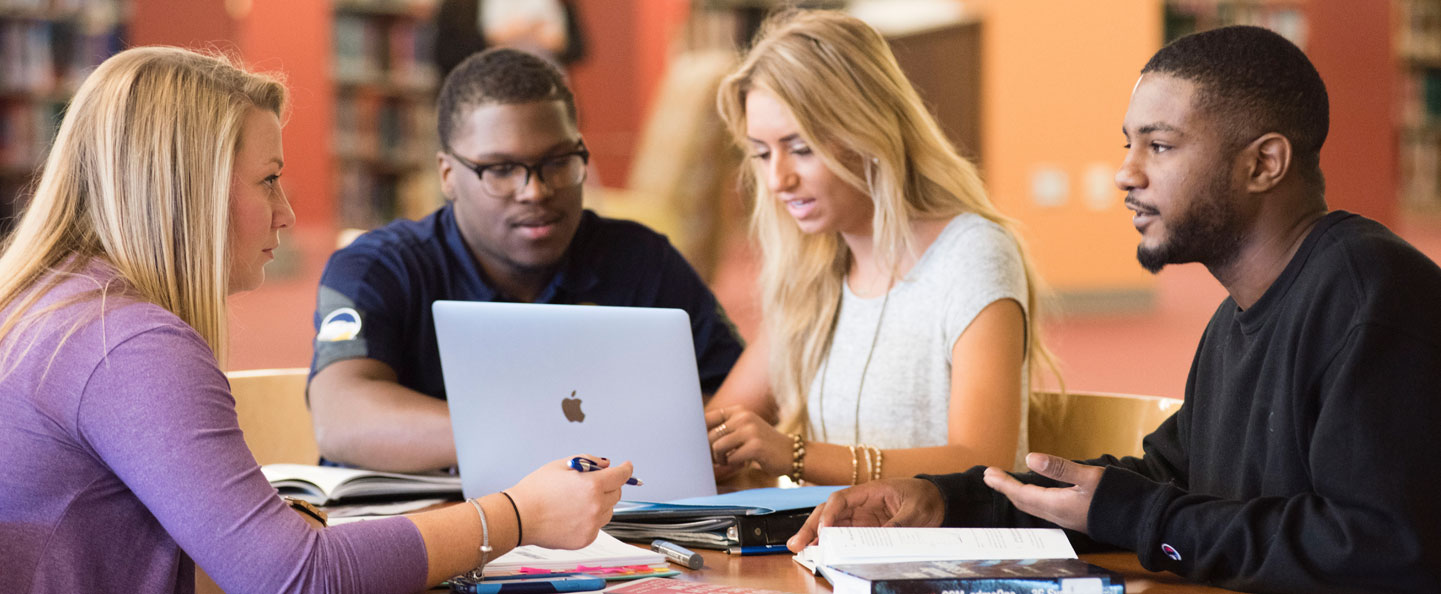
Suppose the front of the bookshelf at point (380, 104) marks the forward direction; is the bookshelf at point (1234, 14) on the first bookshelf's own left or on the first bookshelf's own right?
on the first bookshelf's own left

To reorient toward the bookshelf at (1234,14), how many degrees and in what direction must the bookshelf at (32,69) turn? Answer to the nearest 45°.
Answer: approximately 90° to its left

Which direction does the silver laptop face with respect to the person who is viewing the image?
facing away from the viewer

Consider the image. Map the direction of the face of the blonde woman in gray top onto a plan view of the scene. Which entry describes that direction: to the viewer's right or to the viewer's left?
to the viewer's left

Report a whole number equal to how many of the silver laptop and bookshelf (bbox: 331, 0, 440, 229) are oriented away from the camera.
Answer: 1

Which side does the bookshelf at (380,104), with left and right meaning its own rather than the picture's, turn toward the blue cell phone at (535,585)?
front

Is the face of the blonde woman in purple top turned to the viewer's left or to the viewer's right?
to the viewer's right

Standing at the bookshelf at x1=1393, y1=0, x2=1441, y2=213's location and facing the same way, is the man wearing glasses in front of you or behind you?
in front

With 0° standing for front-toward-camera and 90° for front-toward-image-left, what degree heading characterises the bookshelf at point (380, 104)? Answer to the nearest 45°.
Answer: approximately 0°

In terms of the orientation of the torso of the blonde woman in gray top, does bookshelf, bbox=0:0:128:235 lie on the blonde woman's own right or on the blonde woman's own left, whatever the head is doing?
on the blonde woman's own right
